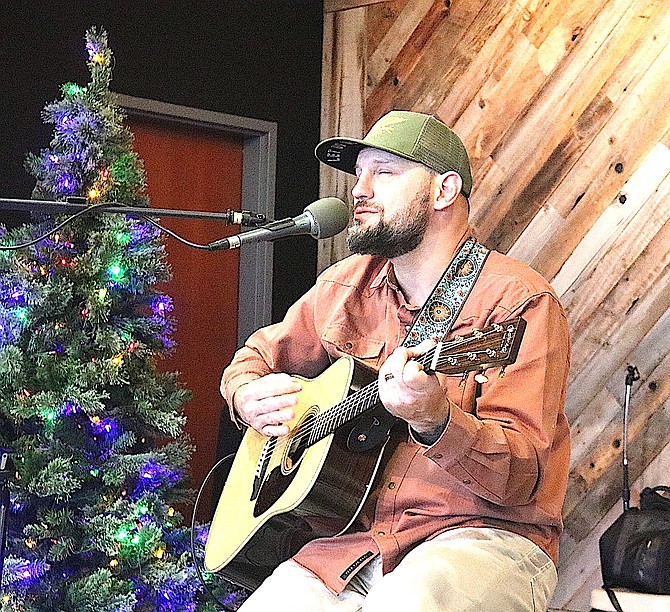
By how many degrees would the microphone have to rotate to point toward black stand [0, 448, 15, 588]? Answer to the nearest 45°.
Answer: approximately 135° to its left

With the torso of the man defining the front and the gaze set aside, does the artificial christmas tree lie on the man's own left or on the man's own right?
on the man's own right

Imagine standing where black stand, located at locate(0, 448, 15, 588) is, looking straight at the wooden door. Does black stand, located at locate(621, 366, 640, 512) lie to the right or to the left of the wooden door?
right

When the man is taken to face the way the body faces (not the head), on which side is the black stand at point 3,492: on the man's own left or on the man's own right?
on the man's own right

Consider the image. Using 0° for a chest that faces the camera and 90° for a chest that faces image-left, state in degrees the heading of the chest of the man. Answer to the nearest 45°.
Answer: approximately 45°

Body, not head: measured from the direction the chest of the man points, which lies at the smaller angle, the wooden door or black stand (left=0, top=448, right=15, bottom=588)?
the black stand

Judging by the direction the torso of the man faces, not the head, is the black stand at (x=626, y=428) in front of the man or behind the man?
behind

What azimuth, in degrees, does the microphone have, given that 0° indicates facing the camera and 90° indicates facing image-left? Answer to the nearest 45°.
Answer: approximately 270°
